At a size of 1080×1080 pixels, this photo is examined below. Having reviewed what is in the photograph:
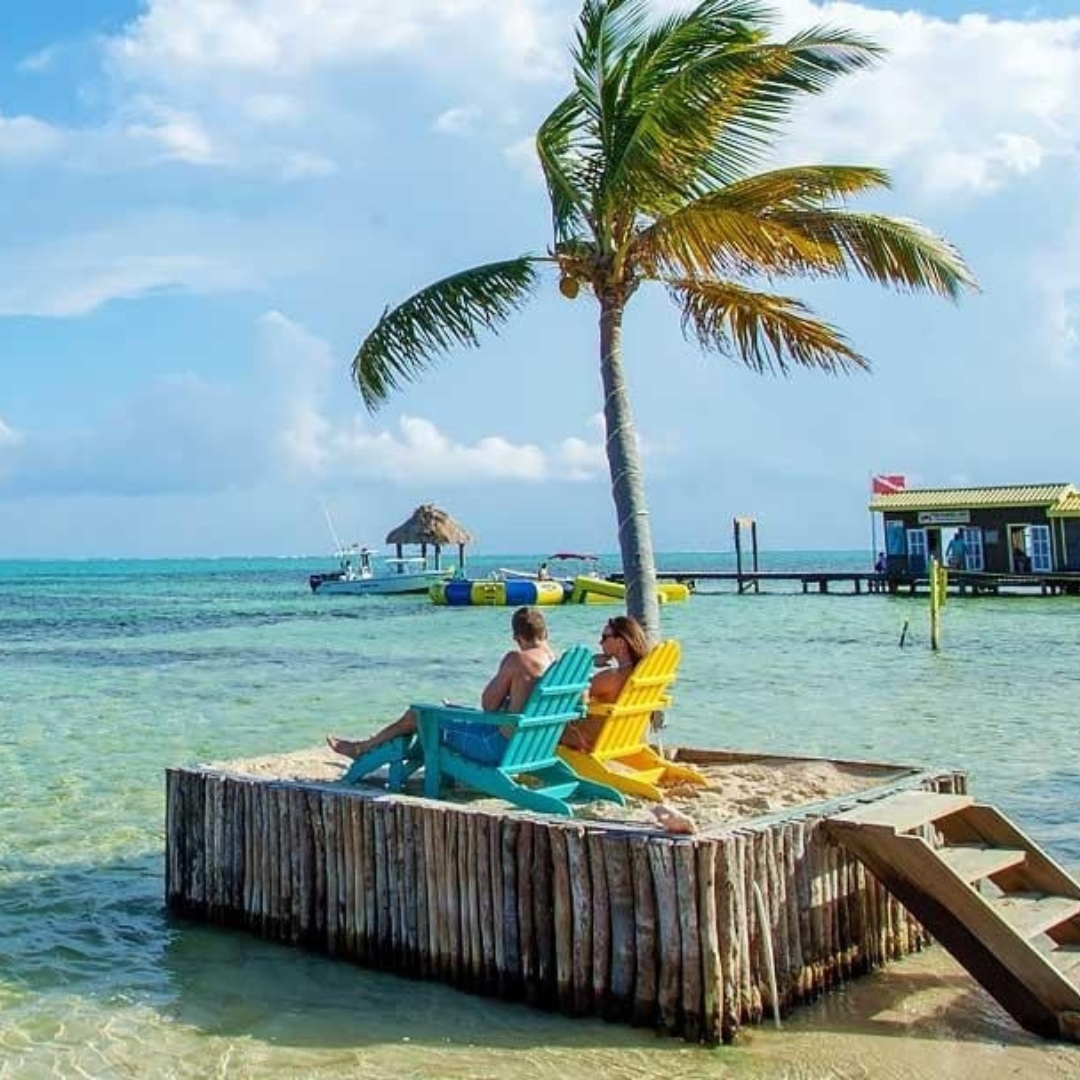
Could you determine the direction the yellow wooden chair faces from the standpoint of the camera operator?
facing away from the viewer and to the left of the viewer

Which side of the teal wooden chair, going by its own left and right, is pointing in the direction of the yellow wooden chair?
right

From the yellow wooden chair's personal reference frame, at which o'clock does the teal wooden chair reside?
The teal wooden chair is roughly at 9 o'clock from the yellow wooden chair.

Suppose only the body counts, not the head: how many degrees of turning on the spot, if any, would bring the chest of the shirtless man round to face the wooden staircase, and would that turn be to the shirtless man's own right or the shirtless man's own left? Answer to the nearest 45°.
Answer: approximately 180°

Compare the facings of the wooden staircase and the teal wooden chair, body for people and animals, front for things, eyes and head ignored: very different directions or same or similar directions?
very different directions

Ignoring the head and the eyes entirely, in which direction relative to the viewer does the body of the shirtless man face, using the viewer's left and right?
facing away from the viewer and to the left of the viewer

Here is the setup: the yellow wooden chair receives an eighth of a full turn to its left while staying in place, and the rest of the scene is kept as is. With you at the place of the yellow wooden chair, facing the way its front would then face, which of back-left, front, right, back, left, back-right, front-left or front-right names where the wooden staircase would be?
back-left

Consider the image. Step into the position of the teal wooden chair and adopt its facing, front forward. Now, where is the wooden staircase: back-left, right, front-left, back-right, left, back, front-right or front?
back

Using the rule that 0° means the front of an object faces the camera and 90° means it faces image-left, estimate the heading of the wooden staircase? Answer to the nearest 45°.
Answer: approximately 315°
